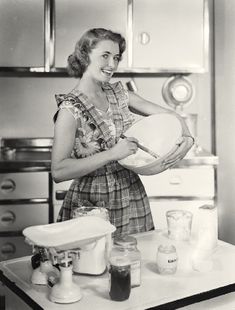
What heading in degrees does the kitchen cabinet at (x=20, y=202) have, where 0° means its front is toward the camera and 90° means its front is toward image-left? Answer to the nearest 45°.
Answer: approximately 0°

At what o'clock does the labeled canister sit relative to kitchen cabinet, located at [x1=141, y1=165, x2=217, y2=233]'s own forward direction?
The labeled canister is roughly at 12 o'clock from the kitchen cabinet.

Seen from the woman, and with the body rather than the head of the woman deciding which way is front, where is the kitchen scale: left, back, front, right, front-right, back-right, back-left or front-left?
front-right

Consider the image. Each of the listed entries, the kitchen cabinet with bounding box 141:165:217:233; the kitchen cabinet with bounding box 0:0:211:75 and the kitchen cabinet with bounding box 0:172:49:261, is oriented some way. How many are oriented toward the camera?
3

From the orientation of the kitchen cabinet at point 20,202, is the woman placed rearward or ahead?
ahead

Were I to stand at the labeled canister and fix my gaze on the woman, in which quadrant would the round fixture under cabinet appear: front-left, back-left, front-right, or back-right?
front-right

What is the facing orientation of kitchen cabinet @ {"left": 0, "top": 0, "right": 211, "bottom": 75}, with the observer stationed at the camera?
facing the viewer

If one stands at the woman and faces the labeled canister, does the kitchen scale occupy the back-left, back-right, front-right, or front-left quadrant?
front-right

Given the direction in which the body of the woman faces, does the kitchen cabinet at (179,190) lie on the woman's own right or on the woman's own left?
on the woman's own left

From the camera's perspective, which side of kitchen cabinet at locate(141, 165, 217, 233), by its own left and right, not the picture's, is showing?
front

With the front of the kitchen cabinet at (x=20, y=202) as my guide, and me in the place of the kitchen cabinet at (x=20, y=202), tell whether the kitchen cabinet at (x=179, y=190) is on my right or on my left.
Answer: on my left
